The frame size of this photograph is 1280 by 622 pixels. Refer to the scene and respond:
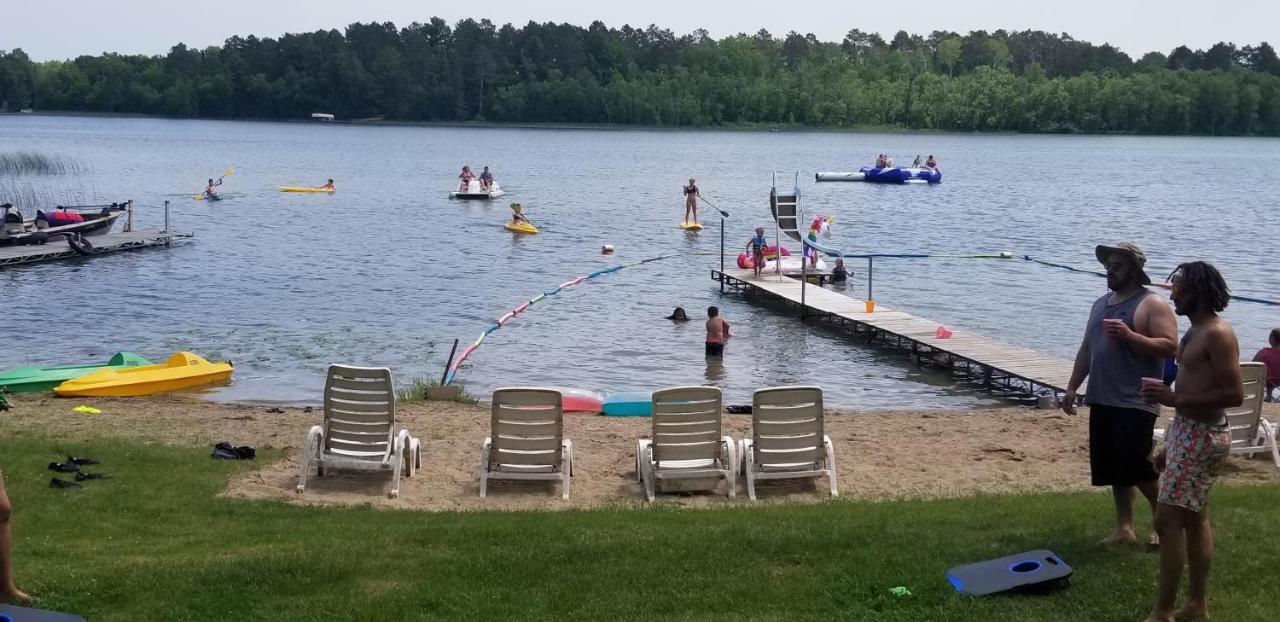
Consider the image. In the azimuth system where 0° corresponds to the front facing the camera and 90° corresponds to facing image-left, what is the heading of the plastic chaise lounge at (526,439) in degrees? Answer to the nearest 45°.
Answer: approximately 180°

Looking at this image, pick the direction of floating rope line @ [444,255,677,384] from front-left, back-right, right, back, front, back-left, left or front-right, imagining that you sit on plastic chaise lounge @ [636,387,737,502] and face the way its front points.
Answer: front

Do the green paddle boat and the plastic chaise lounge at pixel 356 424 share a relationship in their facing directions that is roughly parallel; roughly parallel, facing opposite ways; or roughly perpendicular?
roughly perpendicular

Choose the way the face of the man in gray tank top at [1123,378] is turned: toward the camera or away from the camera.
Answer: toward the camera

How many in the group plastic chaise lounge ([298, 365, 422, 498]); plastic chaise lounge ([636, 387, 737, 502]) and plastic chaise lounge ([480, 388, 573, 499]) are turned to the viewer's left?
0

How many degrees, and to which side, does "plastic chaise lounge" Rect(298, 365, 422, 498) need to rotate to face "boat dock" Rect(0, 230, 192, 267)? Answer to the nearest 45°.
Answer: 0° — it already faces it

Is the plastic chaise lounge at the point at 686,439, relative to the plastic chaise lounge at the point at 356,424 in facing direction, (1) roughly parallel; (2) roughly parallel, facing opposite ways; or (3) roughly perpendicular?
roughly parallel

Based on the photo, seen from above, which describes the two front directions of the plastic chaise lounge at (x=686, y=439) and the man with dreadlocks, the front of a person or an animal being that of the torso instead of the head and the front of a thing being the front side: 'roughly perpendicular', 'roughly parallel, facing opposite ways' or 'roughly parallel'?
roughly perpendicular

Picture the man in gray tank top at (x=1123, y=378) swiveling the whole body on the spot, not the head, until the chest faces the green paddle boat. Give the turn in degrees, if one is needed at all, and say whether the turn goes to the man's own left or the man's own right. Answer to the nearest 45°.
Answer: approximately 90° to the man's own right

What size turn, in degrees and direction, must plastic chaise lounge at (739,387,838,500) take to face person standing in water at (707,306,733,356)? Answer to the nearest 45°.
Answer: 0° — it already faces them

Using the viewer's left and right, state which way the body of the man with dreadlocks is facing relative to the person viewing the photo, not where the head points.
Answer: facing to the left of the viewer
